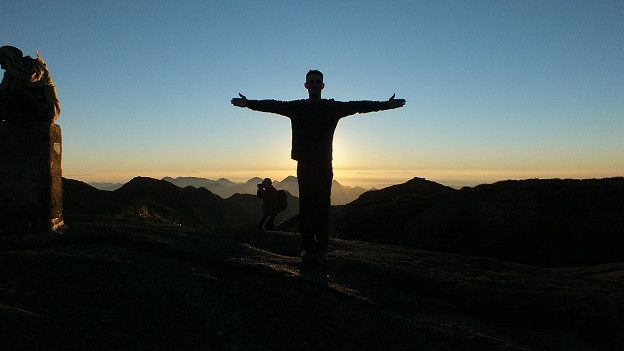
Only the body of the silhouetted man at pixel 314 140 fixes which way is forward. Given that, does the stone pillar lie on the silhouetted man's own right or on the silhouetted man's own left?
on the silhouetted man's own right

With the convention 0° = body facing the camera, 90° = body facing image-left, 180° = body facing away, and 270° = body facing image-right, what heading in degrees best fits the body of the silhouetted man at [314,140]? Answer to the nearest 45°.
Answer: approximately 0°
